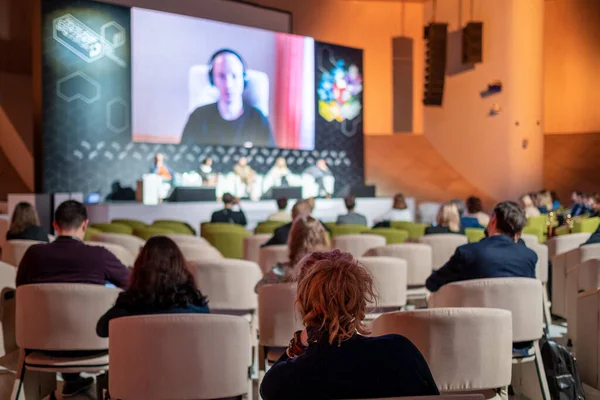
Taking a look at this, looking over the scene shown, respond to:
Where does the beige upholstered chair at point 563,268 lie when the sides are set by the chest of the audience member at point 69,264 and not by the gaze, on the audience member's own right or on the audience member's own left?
on the audience member's own right

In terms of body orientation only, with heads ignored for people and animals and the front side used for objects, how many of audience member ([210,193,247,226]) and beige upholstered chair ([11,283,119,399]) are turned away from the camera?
2

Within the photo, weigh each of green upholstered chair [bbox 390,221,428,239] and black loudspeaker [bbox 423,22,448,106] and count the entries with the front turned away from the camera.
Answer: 1

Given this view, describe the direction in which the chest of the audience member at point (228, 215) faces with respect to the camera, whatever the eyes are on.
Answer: away from the camera

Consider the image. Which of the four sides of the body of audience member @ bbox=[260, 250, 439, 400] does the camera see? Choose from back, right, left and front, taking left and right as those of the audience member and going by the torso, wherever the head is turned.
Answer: back

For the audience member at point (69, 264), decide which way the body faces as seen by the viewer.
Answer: away from the camera

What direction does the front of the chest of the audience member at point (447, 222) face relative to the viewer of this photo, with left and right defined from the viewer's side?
facing away from the viewer

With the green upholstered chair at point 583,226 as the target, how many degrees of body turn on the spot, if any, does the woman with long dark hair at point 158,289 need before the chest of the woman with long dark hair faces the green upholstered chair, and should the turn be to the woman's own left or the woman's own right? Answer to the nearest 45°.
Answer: approximately 45° to the woman's own right

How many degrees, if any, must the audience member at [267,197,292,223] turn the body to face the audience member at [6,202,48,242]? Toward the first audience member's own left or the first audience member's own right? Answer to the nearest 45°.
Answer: approximately 135° to the first audience member's own left

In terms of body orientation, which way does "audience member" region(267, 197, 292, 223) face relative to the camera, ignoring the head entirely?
away from the camera

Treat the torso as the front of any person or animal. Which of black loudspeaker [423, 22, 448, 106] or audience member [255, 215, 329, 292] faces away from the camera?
the audience member
